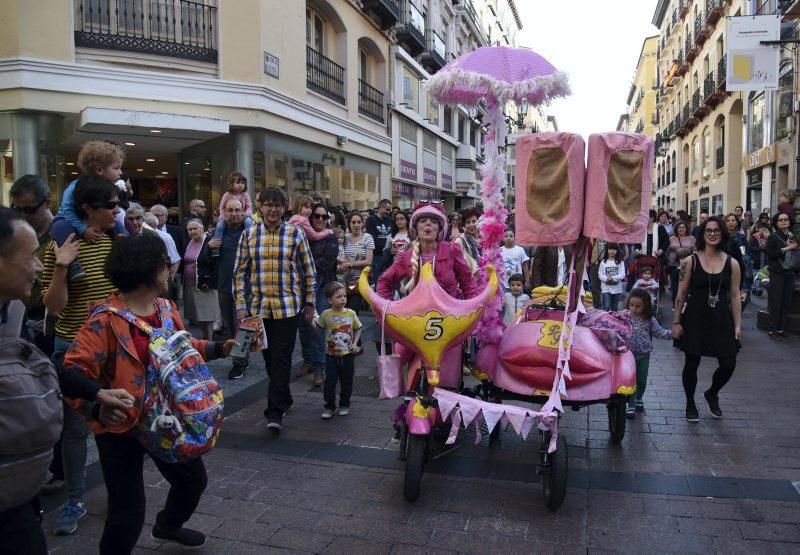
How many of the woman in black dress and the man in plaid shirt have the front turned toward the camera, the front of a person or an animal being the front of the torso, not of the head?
2

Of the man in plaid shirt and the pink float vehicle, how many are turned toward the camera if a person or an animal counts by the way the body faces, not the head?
2

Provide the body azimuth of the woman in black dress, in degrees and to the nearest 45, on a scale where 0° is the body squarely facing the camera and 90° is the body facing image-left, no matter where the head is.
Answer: approximately 0°

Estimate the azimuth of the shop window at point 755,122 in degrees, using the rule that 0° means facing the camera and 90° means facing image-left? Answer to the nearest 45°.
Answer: approximately 45°

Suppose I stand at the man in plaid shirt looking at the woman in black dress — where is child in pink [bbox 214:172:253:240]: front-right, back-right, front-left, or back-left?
back-left

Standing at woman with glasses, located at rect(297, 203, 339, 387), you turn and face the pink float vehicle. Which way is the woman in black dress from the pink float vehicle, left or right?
left

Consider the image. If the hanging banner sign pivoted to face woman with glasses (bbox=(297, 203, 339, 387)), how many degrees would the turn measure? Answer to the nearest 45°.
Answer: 0° — it already faces them

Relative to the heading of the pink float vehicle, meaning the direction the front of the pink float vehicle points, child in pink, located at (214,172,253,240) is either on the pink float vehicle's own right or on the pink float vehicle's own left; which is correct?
on the pink float vehicle's own right
